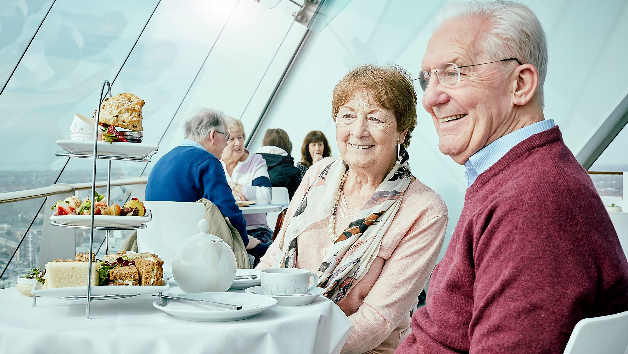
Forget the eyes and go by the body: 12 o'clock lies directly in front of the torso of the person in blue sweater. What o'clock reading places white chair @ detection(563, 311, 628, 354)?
The white chair is roughly at 4 o'clock from the person in blue sweater.

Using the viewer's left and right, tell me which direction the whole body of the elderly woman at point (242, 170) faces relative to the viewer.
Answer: facing the viewer and to the left of the viewer

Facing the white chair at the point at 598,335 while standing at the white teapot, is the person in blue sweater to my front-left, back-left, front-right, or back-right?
back-left

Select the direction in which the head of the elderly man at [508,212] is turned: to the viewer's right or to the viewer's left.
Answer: to the viewer's left

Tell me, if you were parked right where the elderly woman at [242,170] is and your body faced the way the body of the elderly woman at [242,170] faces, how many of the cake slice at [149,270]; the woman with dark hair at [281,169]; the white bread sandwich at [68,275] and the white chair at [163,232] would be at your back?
1

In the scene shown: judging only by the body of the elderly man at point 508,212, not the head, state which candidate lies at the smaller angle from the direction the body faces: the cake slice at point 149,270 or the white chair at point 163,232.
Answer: the cake slice

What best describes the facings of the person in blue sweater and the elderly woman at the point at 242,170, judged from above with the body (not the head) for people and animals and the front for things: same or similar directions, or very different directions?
very different directions

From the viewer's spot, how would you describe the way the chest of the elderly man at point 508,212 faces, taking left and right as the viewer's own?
facing to the left of the viewer

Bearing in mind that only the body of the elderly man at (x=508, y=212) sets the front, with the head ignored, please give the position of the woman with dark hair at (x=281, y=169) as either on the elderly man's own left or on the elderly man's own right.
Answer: on the elderly man's own right

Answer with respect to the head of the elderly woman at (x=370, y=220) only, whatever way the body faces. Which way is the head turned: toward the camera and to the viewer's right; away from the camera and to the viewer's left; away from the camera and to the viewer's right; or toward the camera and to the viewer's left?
toward the camera and to the viewer's left

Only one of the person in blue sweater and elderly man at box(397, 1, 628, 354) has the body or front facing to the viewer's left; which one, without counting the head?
the elderly man

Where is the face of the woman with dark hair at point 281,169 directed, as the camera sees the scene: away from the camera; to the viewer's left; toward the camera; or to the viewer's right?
away from the camera

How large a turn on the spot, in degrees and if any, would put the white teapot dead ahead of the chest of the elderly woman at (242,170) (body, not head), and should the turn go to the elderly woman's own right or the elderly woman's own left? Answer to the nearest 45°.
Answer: approximately 45° to the elderly woman's own left
